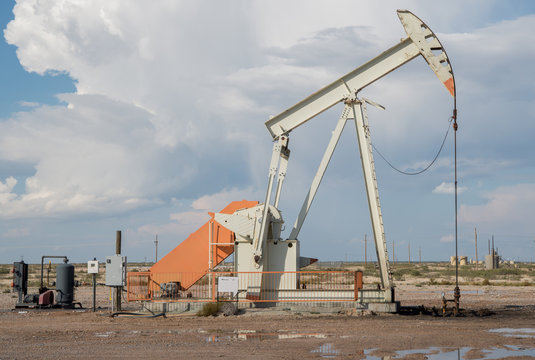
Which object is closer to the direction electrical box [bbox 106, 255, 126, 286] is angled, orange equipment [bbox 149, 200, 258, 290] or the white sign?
the white sign

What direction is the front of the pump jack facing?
to the viewer's right

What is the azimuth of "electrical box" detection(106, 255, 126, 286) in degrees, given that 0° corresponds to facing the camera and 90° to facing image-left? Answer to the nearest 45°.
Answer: approximately 0°

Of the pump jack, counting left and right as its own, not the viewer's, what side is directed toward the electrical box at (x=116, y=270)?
back

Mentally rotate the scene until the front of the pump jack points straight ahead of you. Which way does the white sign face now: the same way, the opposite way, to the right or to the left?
to the right

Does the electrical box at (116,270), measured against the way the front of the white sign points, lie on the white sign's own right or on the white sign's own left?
on the white sign's own right
